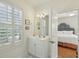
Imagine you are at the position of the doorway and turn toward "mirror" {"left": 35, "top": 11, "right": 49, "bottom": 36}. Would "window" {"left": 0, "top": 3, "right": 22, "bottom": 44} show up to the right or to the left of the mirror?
left

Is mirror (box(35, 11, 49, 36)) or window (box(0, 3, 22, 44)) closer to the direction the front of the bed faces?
the window

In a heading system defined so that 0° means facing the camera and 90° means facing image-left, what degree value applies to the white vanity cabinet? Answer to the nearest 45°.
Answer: approximately 45°

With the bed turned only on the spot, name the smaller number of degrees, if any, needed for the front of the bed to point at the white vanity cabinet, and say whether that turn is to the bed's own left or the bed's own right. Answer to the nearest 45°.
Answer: approximately 90° to the bed's own right

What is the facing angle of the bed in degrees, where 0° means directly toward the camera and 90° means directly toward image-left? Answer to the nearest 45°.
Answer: approximately 0°

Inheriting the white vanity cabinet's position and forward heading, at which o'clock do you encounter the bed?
The bed is roughly at 8 o'clock from the white vanity cabinet.
